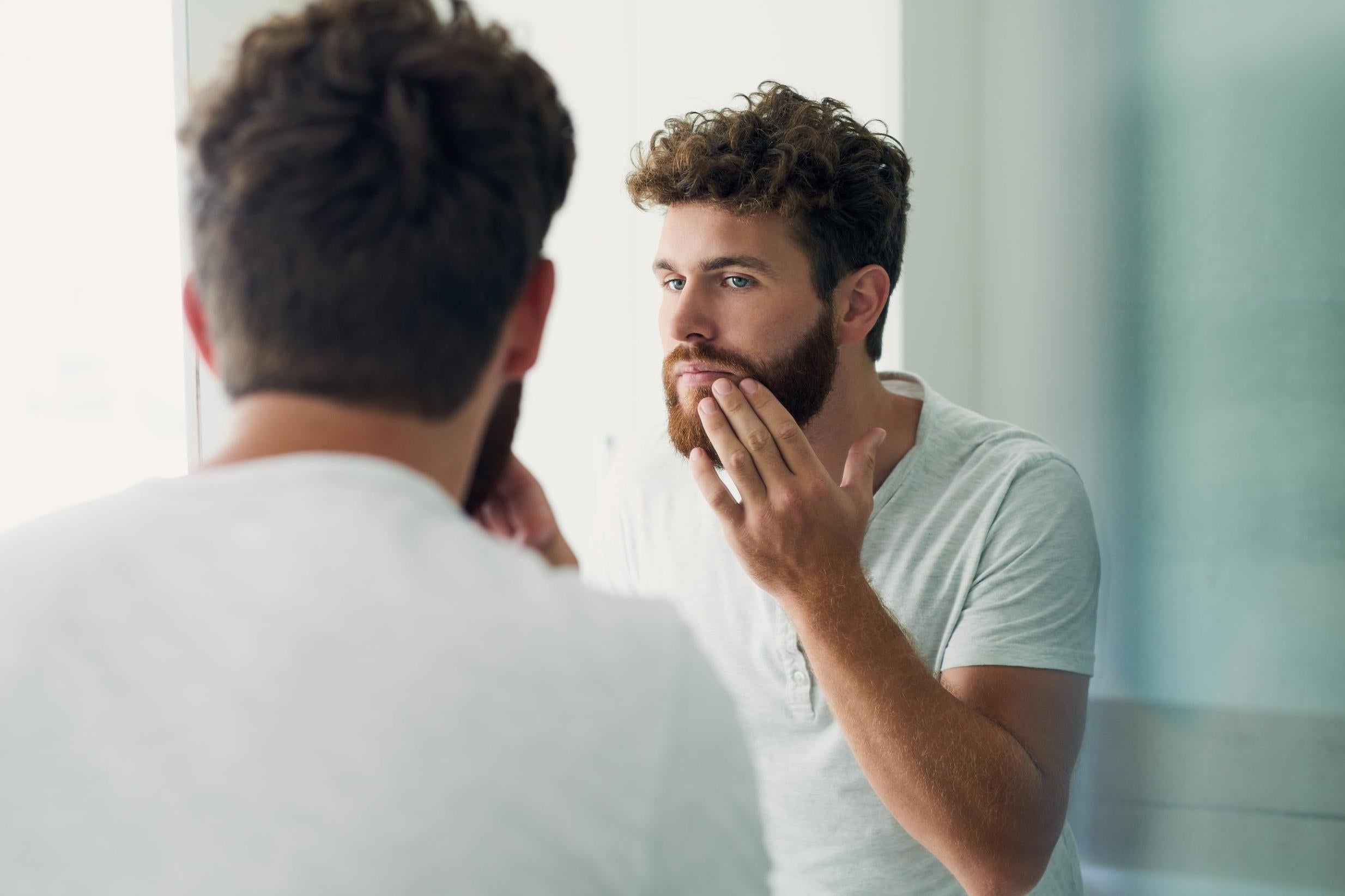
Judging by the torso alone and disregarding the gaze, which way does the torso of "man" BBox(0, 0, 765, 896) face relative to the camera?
away from the camera
